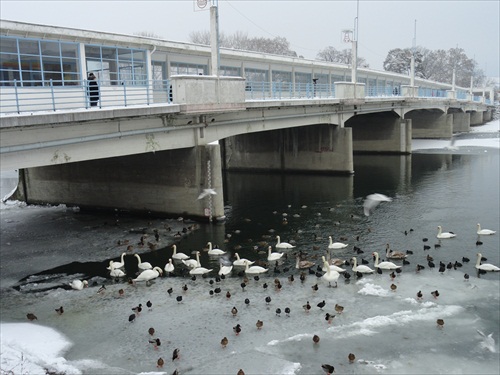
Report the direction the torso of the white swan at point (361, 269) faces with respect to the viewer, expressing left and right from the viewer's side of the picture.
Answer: facing to the left of the viewer

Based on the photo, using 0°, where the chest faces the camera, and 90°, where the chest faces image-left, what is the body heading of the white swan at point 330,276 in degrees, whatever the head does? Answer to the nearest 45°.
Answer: approximately 45°

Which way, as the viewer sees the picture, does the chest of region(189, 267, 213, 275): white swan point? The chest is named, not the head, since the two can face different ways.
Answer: to the viewer's left

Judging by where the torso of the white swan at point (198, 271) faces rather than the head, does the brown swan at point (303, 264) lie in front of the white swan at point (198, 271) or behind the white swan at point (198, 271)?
behind

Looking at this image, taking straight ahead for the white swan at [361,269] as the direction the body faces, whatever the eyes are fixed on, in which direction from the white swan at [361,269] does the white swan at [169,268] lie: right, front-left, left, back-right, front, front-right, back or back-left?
front

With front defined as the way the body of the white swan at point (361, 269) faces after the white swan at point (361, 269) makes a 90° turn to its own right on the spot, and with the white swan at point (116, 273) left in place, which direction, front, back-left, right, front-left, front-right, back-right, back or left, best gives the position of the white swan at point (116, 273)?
left

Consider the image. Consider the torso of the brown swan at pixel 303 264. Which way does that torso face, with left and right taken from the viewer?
facing to the left of the viewer

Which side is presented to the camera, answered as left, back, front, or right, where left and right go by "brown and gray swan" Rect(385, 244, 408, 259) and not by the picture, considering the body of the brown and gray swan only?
left

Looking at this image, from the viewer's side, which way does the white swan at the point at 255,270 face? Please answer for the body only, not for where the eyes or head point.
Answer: to the viewer's left
